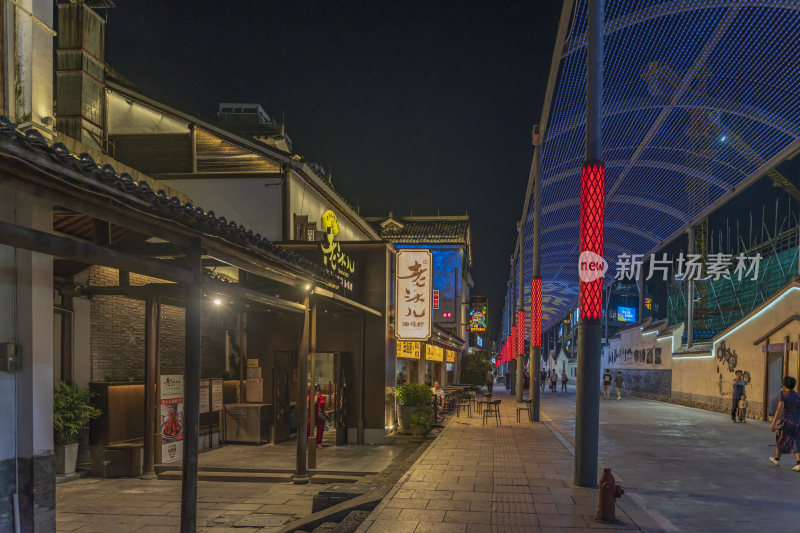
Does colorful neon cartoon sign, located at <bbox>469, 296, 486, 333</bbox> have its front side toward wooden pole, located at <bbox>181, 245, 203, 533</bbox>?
yes

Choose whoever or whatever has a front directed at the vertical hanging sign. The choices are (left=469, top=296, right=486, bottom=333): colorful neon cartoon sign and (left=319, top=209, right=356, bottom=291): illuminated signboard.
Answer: the colorful neon cartoon sign

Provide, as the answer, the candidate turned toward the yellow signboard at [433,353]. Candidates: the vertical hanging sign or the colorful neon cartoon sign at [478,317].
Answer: the colorful neon cartoon sign

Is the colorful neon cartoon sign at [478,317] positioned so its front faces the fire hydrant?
yes

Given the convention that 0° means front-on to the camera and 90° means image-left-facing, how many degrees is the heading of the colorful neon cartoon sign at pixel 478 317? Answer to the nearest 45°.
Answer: approximately 0°

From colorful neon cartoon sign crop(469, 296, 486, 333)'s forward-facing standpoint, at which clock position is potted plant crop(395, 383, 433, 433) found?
The potted plant is roughly at 12 o'clock from the colorful neon cartoon sign.

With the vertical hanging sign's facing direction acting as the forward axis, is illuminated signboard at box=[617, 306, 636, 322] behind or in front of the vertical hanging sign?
behind
